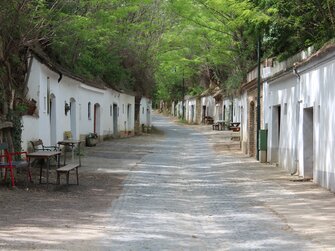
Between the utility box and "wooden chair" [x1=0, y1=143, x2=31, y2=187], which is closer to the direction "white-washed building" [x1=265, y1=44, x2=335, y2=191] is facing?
the wooden chair

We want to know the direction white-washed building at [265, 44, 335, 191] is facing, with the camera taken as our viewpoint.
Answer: facing the viewer and to the left of the viewer

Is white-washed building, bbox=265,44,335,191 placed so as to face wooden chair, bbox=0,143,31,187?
yes

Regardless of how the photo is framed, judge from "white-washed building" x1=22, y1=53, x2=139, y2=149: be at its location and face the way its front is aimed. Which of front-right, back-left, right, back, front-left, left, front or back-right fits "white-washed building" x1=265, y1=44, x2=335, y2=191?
front

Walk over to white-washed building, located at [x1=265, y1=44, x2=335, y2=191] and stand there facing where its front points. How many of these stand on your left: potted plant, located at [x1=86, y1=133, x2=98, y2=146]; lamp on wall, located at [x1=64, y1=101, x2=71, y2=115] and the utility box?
0

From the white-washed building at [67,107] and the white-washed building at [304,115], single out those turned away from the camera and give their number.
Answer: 0

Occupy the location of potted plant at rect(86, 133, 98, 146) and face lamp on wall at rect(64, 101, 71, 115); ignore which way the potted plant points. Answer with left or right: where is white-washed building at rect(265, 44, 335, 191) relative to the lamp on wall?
left

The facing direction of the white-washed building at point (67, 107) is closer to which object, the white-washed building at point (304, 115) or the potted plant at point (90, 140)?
the white-washed building

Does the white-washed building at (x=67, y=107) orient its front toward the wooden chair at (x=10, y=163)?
no

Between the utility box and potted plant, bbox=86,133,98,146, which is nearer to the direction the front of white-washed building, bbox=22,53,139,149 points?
the utility box

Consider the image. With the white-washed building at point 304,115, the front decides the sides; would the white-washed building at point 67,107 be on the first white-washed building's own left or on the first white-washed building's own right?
on the first white-washed building's own right

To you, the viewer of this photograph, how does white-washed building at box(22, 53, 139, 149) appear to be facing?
facing the viewer and to the right of the viewer

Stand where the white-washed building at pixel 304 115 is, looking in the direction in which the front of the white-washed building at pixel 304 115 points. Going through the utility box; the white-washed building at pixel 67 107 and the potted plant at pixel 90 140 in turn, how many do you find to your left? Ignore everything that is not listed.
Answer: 0

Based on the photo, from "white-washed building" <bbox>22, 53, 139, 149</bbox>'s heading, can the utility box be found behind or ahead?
ahead
